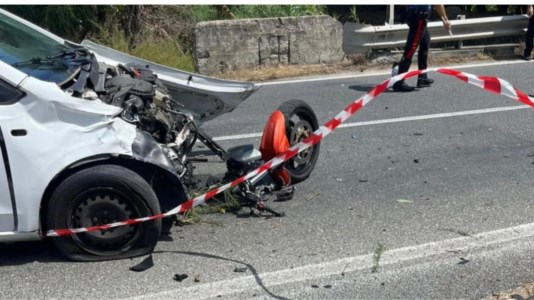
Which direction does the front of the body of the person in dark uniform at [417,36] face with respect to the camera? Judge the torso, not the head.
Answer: to the viewer's right

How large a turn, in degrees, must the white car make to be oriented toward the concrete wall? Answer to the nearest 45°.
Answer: approximately 90° to its left

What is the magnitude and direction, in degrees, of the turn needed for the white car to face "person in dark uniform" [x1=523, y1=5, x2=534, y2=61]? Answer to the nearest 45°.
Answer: approximately 45° to its left

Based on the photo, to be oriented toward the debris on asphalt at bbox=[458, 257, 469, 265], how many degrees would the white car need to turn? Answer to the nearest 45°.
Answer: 0° — it already faces it

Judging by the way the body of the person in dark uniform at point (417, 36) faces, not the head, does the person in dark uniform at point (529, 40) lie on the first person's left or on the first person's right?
on the first person's left

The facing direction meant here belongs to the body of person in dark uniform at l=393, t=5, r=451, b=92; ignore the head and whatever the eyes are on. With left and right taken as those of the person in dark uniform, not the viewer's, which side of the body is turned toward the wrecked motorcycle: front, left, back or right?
right

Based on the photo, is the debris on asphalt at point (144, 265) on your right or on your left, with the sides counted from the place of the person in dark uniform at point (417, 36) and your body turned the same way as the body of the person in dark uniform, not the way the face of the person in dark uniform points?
on your right

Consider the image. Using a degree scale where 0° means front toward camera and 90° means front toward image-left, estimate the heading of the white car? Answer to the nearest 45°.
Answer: approximately 270°

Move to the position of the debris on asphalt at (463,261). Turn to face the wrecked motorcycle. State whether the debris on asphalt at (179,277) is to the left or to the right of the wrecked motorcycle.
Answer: left

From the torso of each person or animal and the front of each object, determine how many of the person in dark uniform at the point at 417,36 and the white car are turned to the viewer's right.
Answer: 2
